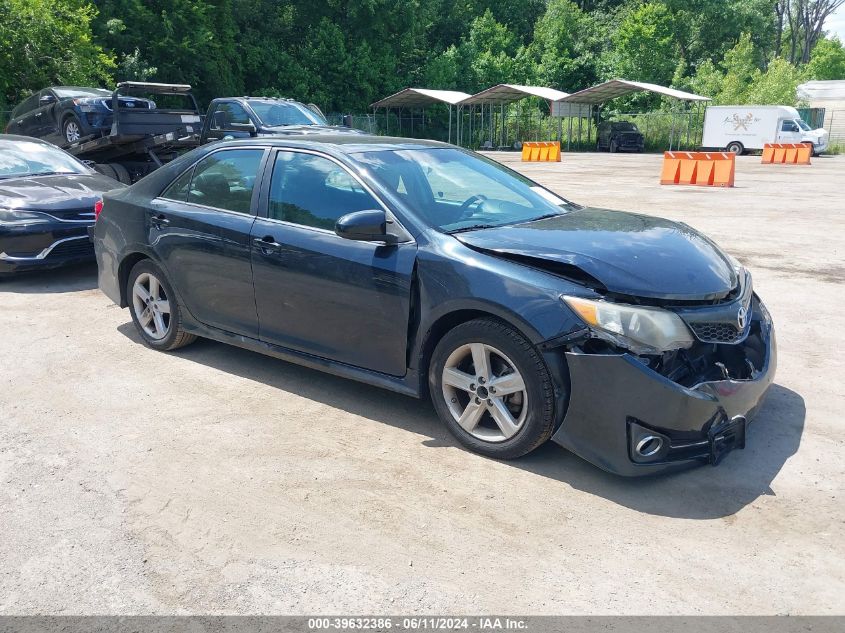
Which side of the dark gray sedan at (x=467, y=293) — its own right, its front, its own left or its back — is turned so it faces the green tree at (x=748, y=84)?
left

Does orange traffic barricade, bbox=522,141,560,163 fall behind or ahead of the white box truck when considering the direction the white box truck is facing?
behind

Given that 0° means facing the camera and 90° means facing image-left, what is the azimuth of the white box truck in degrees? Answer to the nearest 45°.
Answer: approximately 270°

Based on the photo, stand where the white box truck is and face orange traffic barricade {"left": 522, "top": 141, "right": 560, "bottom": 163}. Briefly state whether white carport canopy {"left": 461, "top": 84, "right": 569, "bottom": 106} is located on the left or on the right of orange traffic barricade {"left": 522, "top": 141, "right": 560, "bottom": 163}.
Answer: right

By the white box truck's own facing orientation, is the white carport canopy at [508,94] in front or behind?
behind

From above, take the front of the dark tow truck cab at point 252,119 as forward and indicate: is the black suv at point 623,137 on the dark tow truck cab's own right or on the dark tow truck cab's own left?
on the dark tow truck cab's own left

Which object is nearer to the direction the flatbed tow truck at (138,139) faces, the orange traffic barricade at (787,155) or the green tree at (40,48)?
the orange traffic barricade
